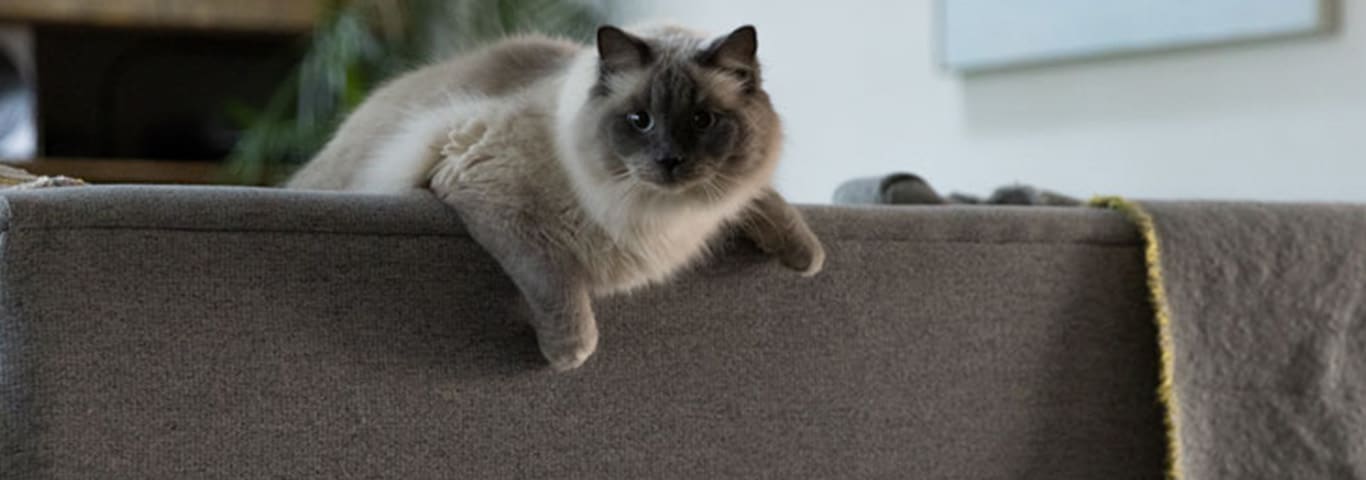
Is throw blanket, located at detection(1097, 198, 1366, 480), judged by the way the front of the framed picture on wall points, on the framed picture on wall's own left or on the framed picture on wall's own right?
on the framed picture on wall's own left

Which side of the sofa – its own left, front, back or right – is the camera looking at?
back

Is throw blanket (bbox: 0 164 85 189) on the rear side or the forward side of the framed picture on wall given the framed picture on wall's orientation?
on the forward side

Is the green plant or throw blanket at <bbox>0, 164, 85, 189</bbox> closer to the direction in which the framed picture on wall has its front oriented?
the throw blanket

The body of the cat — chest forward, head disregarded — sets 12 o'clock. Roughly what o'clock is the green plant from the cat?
The green plant is roughly at 7 o'clock from the cat.

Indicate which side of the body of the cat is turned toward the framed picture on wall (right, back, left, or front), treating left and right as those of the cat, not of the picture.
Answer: left

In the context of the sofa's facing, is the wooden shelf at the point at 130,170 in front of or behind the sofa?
in front

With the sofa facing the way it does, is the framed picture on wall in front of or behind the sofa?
in front

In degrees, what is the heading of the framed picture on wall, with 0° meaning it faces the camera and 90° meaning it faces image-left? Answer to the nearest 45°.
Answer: approximately 45°

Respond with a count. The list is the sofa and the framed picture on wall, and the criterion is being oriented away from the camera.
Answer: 1
